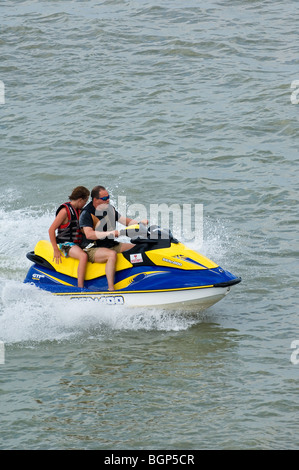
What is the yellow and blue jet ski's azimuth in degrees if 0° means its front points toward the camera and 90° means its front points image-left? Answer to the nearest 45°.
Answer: approximately 270°
